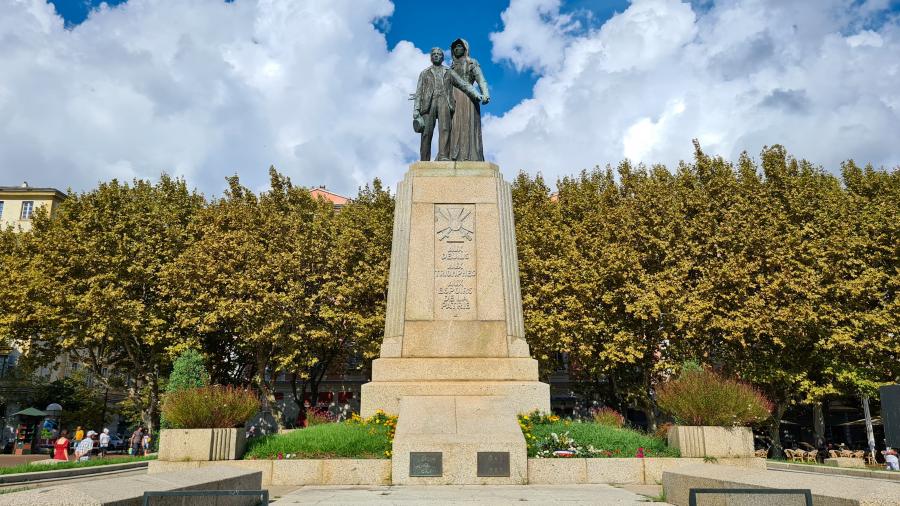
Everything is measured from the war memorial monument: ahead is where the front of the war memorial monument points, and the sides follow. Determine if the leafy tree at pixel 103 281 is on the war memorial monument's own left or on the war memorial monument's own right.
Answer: on the war memorial monument's own right

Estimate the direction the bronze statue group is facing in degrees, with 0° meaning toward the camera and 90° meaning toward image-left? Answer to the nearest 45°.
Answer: approximately 0°

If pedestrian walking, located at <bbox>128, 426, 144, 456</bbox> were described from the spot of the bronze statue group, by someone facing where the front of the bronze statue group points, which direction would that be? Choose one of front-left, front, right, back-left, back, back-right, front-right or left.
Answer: back-right

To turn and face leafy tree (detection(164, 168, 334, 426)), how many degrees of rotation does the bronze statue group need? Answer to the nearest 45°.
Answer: approximately 135° to its right

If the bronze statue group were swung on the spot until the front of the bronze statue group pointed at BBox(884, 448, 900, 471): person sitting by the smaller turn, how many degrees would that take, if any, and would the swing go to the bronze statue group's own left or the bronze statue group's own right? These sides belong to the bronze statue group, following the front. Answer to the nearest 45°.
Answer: approximately 135° to the bronze statue group's own left

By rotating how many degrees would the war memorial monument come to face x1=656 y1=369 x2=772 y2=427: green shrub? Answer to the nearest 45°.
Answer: approximately 45° to its left

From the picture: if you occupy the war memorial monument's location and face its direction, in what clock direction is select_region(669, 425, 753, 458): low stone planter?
The low stone planter is roughly at 10 o'clock from the war memorial monument.

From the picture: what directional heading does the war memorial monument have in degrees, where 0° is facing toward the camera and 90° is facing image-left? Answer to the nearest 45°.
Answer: approximately 0°

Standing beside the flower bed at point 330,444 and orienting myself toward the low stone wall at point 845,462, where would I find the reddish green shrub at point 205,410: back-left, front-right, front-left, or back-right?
back-left
